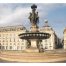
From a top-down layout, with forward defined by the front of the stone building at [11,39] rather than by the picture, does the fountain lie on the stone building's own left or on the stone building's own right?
on the stone building's own left

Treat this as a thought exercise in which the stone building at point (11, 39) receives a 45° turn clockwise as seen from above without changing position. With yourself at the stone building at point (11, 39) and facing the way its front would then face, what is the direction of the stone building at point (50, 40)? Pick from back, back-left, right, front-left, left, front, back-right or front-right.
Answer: back-left

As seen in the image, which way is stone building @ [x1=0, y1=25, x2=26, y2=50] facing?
toward the camera
